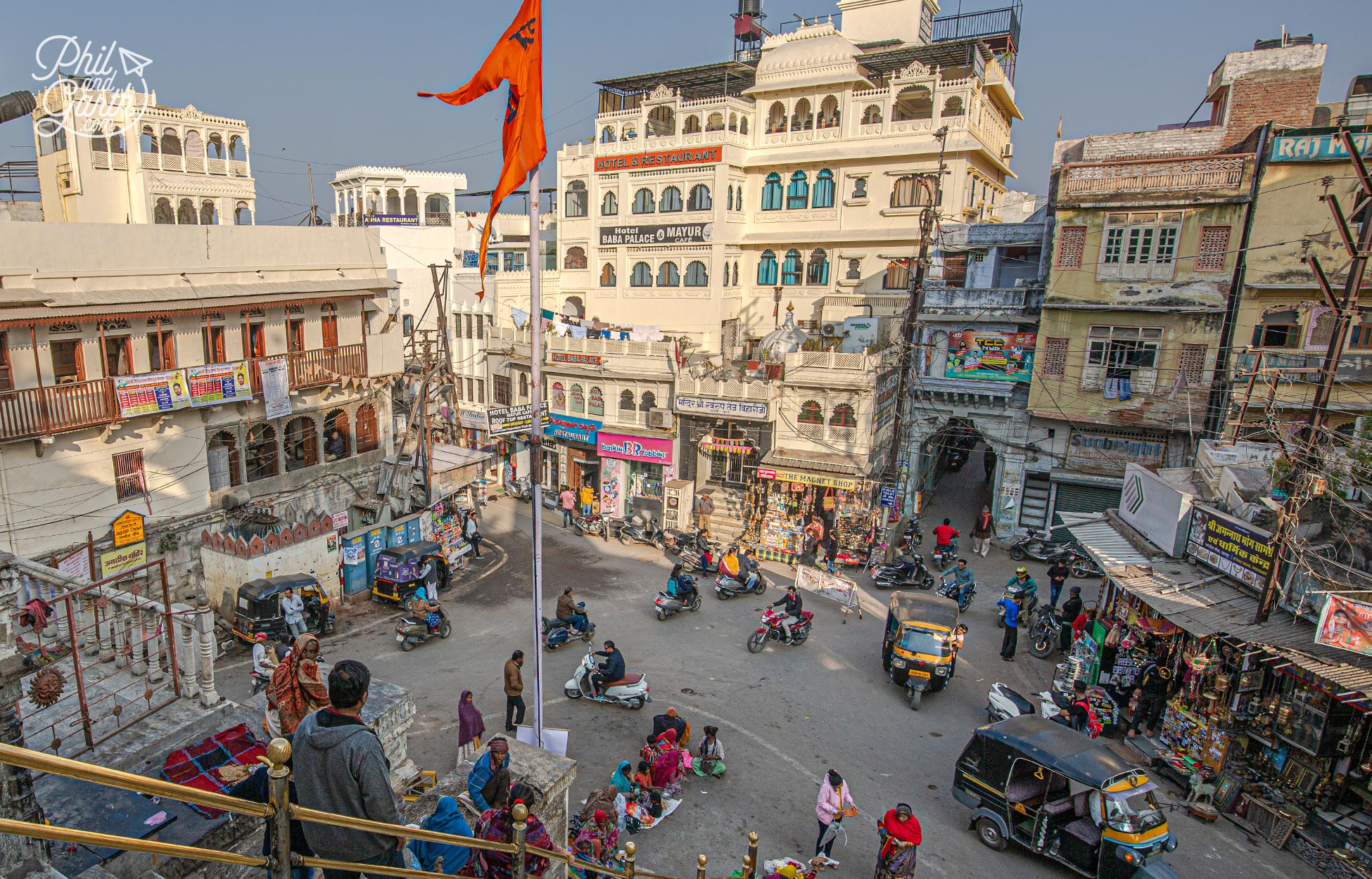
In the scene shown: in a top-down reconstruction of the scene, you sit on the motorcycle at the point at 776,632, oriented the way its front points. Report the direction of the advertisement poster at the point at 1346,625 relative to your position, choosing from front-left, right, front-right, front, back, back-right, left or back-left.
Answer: left

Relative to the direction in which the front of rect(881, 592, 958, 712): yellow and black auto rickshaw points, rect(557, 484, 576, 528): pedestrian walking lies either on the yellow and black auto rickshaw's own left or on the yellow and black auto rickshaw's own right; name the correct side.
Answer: on the yellow and black auto rickshaw's own right

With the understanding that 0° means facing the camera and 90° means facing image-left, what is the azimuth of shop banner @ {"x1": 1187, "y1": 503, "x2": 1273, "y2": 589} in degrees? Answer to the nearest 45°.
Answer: approximately 45°

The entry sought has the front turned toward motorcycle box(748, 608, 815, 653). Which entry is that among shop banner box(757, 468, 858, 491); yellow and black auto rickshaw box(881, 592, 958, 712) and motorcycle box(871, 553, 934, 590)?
the shop banner

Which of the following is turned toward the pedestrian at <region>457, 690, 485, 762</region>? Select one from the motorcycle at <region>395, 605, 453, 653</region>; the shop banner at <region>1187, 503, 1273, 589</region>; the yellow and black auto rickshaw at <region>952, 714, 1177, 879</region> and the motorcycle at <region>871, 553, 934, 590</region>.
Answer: the shop banner

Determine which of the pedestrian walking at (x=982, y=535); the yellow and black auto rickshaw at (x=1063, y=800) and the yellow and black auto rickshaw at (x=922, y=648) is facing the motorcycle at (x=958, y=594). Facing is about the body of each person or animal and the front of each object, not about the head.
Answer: the pedestrian walking

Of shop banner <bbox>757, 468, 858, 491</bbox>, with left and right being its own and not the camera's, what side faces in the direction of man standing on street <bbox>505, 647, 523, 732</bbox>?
front

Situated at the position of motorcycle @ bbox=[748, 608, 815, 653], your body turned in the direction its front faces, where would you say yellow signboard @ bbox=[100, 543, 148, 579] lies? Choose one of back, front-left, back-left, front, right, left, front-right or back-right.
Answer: front-right

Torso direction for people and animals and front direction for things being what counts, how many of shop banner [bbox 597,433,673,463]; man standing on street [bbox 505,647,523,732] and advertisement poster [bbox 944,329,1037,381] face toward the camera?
2
